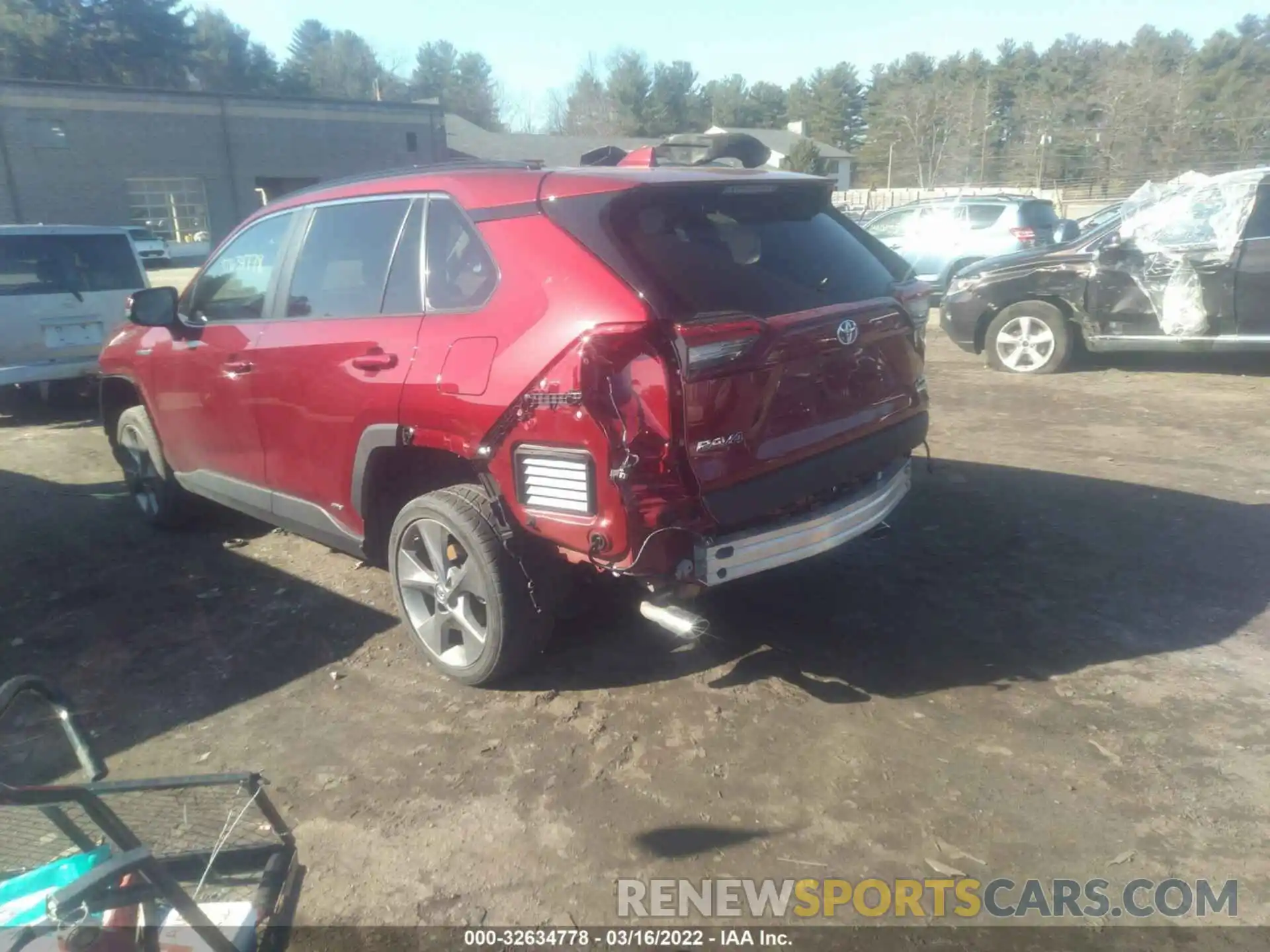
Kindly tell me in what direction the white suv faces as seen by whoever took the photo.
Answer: facing away from the viewer

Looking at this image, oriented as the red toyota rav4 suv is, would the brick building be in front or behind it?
in front

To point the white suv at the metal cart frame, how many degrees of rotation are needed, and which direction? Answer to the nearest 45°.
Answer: approximately 180°

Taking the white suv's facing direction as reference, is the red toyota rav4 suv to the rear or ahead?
to the rear

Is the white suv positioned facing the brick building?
yes

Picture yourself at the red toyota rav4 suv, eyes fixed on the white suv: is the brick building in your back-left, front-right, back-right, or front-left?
front-right

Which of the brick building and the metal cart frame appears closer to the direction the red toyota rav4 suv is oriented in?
the brick building

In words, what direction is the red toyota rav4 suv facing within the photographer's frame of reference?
facing away from the viewer and to the left of the viewer

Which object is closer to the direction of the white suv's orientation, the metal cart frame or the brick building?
the brick building

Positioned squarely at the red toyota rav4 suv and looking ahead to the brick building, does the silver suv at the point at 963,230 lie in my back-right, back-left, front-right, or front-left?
front-right

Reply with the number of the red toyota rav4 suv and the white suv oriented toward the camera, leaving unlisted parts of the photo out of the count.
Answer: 0

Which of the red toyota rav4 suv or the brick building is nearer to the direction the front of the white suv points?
the brick building

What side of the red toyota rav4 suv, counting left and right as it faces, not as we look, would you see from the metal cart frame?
left

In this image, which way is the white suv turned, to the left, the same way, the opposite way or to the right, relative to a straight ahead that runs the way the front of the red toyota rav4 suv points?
the same way

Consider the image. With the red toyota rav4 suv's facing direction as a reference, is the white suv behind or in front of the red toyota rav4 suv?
in front

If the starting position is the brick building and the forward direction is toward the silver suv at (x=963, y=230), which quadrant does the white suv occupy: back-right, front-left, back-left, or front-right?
front-right

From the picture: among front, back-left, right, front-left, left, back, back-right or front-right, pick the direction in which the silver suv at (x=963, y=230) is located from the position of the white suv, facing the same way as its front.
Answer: right
